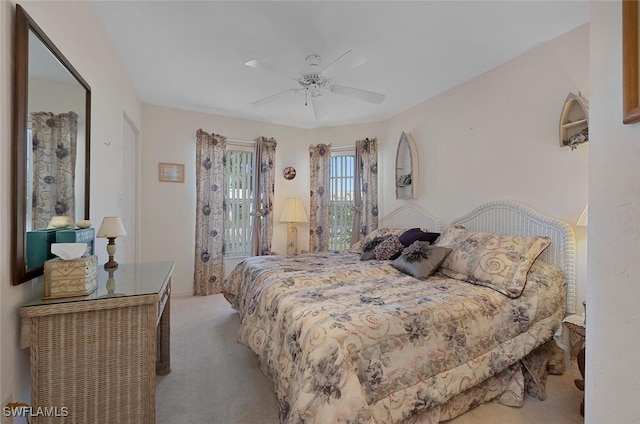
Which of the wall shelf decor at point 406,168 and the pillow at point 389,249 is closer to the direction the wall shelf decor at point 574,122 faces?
the pillow

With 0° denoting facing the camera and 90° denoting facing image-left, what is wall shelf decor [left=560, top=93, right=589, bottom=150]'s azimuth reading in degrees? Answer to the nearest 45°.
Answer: approximately 45°

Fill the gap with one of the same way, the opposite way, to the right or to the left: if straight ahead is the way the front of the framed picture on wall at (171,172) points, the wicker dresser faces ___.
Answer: to the left

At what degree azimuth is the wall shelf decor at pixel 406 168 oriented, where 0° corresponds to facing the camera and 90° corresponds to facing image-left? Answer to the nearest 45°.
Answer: approximately 45°

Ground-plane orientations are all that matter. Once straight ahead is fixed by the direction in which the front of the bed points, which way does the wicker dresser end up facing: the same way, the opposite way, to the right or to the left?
the opposite way

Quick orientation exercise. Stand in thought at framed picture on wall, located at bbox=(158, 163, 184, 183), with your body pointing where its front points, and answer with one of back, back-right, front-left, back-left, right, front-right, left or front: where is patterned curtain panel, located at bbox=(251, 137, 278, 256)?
left

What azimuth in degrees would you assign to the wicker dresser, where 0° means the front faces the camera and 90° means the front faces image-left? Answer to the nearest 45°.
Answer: approximately 270°

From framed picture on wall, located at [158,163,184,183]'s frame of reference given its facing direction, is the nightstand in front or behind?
in front

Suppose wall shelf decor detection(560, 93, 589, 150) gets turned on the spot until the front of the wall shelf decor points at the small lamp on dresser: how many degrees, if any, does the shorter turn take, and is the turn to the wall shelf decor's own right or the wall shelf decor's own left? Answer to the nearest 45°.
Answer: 0° — it already faces it

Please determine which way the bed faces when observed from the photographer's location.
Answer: facing the viewer and to the left of the viewer

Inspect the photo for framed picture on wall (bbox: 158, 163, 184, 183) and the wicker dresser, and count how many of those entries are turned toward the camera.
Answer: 1

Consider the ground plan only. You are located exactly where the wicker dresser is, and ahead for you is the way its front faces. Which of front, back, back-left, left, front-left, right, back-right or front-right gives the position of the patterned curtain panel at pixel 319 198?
front-left
